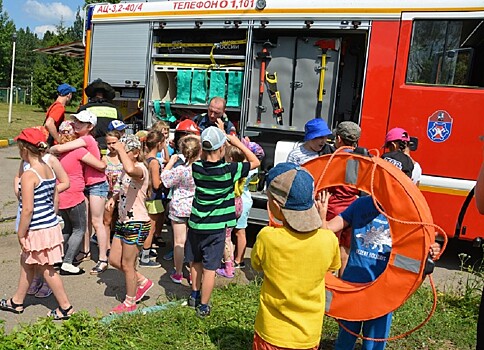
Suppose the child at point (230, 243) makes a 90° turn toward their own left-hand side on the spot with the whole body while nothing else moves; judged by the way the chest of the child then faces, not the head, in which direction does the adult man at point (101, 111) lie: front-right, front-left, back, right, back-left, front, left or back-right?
right

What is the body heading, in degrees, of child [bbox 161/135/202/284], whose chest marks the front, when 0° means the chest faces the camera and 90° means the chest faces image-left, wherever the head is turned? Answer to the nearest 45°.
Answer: approximately 135°

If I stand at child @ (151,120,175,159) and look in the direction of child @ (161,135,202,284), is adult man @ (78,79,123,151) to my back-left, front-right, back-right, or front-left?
back-right

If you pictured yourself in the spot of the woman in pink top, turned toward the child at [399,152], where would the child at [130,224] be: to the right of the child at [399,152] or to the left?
right

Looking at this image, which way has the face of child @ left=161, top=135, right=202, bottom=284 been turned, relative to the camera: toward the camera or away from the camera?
away from the camera

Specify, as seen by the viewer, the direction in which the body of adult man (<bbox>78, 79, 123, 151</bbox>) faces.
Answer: away from the camera

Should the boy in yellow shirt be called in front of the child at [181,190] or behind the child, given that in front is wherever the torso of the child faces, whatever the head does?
behind

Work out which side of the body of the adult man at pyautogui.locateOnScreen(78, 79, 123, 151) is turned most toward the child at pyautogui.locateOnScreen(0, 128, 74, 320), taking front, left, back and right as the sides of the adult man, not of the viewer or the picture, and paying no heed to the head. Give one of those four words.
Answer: back

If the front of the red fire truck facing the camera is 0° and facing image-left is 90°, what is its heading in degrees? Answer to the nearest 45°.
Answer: approximately 270°

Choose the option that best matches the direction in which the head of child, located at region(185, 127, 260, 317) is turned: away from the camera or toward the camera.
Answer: away from the camera

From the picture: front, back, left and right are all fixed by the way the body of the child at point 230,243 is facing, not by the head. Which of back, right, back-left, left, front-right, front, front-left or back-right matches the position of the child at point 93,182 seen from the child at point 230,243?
front-left

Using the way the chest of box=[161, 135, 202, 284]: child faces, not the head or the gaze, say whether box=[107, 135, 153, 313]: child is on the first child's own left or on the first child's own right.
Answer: on the first child's own left
